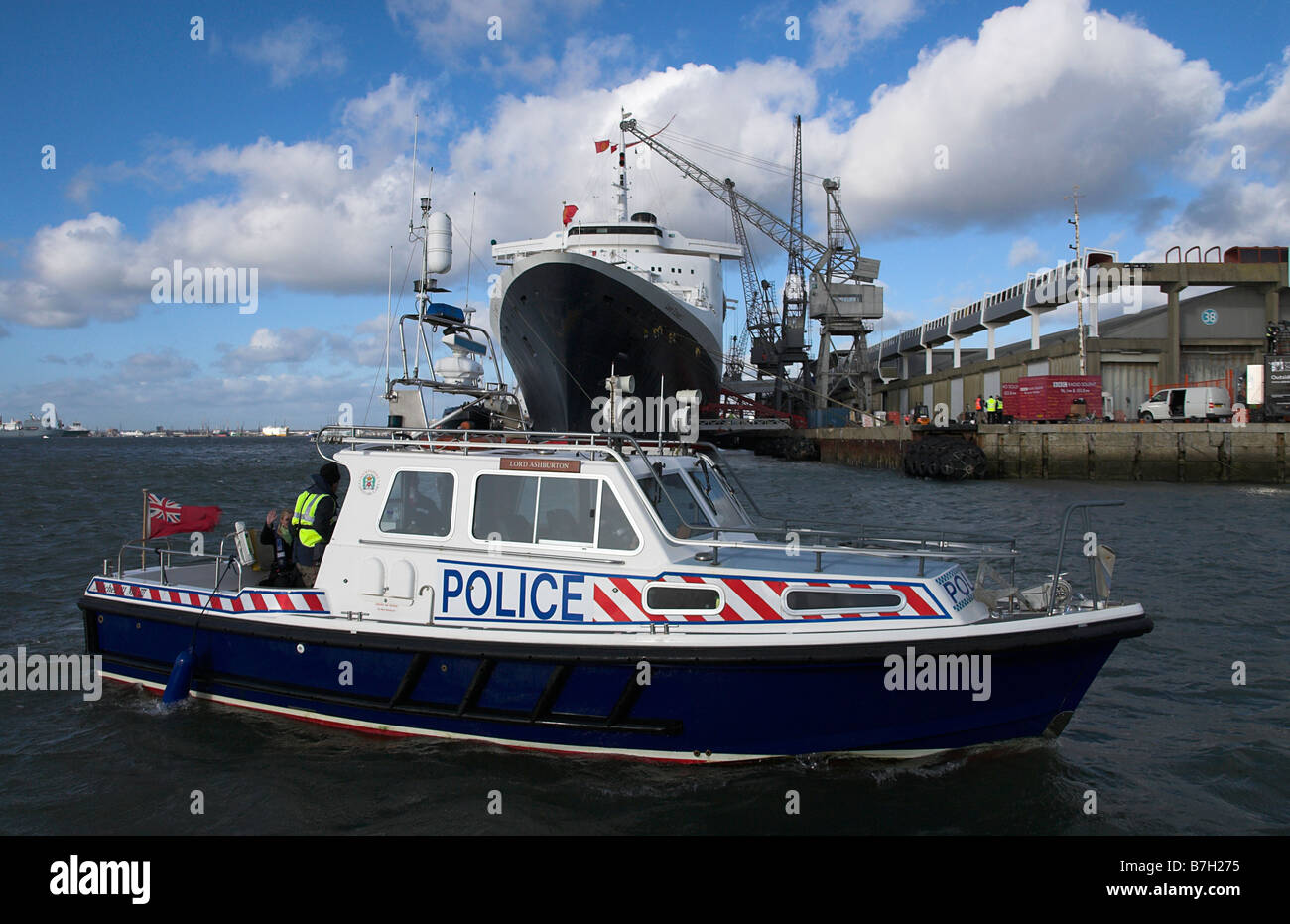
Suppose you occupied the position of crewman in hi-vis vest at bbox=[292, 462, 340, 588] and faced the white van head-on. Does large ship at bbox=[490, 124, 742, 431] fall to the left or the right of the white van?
left

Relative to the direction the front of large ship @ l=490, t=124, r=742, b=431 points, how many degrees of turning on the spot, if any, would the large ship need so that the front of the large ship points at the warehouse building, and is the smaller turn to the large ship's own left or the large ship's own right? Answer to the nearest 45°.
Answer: approximately 90° to the large ship's own left

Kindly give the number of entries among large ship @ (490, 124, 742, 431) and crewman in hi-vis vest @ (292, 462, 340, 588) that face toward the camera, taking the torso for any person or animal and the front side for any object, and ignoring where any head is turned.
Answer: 1

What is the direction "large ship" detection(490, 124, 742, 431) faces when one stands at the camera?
facing the viewer

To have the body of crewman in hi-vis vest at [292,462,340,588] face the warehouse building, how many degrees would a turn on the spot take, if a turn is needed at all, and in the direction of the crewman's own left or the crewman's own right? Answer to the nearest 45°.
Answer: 0° — they already face it

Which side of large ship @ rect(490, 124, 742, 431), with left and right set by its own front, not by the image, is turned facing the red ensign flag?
front

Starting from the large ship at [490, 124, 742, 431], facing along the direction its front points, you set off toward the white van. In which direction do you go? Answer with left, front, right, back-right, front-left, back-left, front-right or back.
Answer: left
